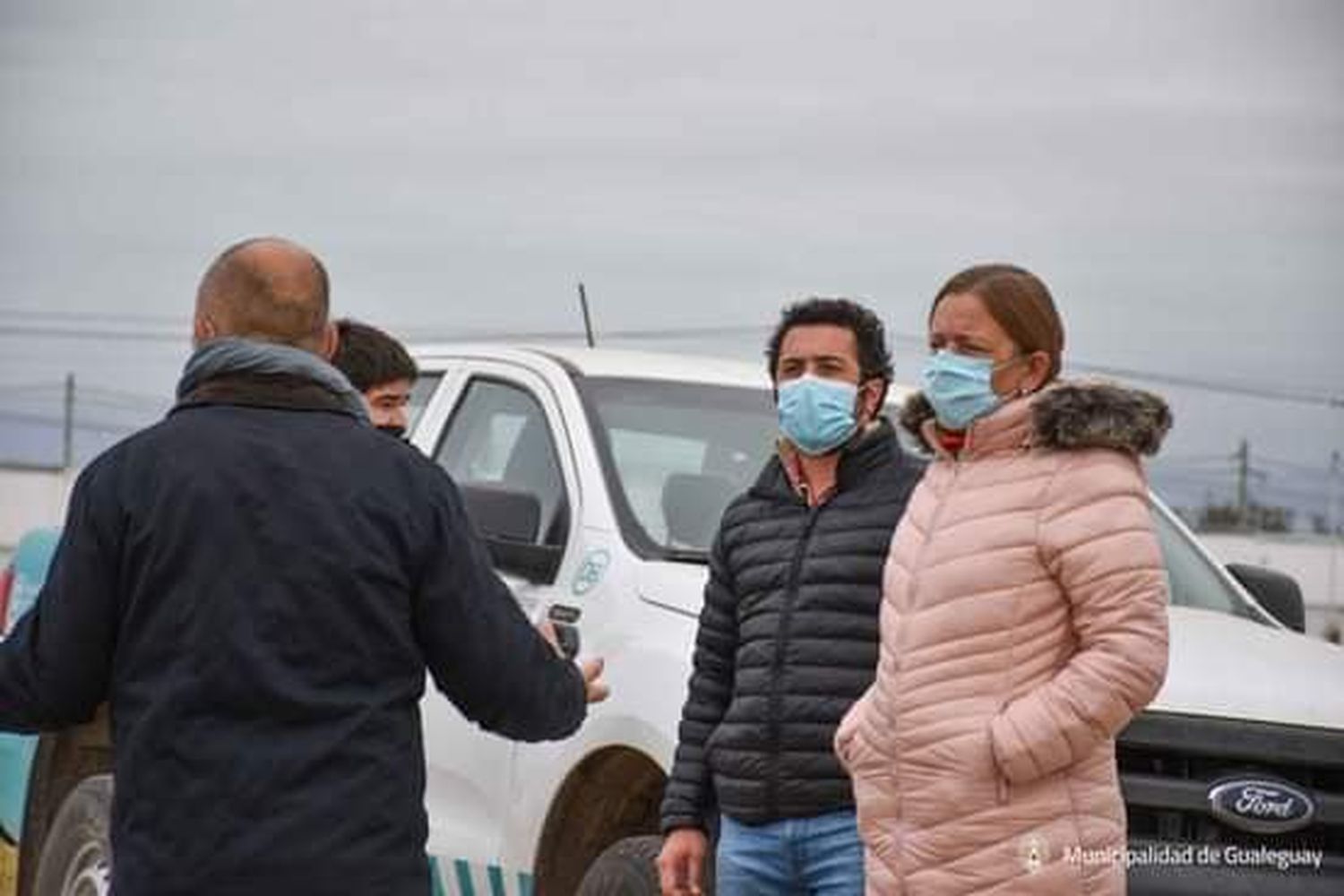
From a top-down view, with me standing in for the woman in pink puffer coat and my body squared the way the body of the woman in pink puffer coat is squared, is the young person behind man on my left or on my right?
on my right

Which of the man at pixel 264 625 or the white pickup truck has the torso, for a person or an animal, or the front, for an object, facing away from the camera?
the man

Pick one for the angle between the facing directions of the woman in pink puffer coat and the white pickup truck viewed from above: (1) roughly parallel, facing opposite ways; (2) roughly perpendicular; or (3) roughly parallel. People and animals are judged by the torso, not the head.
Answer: roughly perpendicular

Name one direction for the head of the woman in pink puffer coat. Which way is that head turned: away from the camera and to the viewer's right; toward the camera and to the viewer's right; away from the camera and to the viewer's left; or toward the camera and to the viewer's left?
toward the camera and to the viewer's left

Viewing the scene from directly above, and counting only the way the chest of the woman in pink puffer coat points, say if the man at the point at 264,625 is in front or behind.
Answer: in front

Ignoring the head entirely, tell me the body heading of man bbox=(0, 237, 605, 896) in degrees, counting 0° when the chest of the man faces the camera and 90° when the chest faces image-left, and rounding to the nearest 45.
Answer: approximately 180°

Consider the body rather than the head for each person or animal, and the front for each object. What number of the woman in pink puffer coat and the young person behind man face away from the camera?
0

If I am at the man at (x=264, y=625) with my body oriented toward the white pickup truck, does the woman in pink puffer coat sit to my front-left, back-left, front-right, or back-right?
front-right

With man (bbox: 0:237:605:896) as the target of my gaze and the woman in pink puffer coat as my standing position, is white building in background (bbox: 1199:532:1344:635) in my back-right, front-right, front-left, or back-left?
back-right

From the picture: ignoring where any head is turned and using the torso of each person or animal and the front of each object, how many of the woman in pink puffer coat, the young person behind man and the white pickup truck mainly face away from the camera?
0
